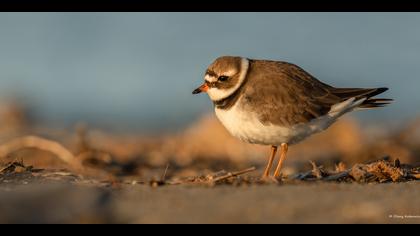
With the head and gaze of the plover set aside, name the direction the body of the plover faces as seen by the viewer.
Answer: to the viewer's left
